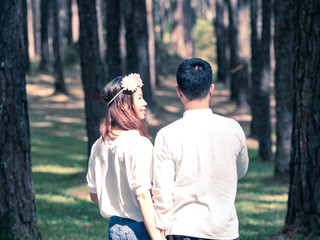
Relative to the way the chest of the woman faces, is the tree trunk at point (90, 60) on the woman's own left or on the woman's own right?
on the woman's own left

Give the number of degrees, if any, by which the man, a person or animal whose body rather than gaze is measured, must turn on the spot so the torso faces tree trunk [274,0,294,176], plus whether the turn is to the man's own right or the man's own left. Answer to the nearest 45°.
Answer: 0° — they already face it

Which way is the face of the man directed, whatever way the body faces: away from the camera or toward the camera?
away from the camera

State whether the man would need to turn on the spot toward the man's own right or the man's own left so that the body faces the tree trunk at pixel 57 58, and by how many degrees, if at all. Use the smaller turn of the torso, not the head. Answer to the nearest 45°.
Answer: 0° — they already face it

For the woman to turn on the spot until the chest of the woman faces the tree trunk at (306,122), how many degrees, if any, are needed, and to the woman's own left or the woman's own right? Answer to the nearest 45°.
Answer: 0° — they already face it

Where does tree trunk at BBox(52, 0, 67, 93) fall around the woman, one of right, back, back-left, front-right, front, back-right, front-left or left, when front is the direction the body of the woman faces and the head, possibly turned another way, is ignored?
front-left

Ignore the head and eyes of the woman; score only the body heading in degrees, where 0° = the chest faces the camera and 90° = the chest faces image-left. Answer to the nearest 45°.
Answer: approximately 225°

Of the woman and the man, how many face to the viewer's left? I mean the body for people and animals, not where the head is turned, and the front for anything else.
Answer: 0

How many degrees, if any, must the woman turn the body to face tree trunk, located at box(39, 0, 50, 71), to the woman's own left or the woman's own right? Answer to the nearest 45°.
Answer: approximately 45° to the woman's own left

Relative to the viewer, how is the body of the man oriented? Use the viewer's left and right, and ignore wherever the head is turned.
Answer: facing away from the viewer
